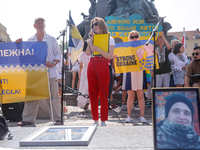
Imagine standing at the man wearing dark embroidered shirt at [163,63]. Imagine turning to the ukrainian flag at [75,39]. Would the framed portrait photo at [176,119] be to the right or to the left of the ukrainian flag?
left

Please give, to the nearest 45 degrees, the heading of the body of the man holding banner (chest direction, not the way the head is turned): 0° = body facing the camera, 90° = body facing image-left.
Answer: approximately 0°

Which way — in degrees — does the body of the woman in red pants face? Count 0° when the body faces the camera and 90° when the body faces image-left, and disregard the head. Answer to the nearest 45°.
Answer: approximately 45°

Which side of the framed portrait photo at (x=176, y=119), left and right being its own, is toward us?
front

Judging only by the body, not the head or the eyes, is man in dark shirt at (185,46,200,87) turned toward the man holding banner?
no

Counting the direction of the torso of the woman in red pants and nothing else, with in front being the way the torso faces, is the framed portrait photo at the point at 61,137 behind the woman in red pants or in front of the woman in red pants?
in front

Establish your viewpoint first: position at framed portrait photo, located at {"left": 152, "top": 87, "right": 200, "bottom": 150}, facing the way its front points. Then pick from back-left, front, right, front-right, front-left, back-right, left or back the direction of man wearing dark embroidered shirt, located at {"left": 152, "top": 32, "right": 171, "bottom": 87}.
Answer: back

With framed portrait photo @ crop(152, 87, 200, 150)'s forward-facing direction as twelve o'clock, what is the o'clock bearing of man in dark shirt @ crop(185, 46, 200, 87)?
The man in dark shirt is roughly at 6 o'clock from the framed portrait photo.

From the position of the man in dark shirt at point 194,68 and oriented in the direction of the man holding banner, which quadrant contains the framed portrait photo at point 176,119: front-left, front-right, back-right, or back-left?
front-left

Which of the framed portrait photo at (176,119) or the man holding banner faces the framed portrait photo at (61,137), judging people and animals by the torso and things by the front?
the man holding banner

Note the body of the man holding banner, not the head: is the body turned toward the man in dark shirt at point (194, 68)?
no
